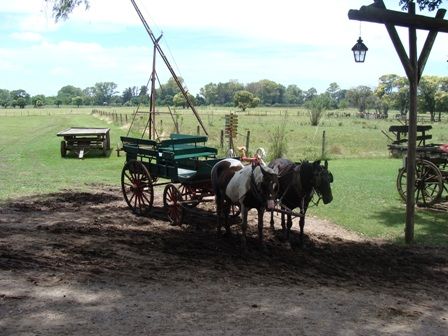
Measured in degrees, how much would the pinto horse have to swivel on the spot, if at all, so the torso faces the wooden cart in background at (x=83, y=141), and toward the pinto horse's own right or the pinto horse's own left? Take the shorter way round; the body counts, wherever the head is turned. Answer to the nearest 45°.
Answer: approximately 180°

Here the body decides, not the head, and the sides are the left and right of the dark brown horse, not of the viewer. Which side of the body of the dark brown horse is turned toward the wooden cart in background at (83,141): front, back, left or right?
back

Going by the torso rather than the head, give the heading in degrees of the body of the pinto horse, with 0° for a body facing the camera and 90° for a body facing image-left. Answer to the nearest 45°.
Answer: approximately 315°

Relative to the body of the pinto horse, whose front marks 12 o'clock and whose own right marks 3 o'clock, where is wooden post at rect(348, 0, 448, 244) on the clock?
The wooden post is roughly at 10 o'clock from the pinto horse.

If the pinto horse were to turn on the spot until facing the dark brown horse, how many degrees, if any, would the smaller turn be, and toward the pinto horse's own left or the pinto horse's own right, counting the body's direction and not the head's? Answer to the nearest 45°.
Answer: approximately 45° to the pinto horse's own left

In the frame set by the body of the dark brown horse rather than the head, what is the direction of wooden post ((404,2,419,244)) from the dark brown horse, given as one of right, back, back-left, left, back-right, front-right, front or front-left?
left

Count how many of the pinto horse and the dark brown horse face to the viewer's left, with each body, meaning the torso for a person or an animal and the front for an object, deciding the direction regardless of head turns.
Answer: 0

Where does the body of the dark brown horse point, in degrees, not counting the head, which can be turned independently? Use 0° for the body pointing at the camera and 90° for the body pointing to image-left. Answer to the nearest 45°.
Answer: approximately 315°

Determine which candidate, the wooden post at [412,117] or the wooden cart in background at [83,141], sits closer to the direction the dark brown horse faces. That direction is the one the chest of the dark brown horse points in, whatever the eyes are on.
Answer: the wooden post
